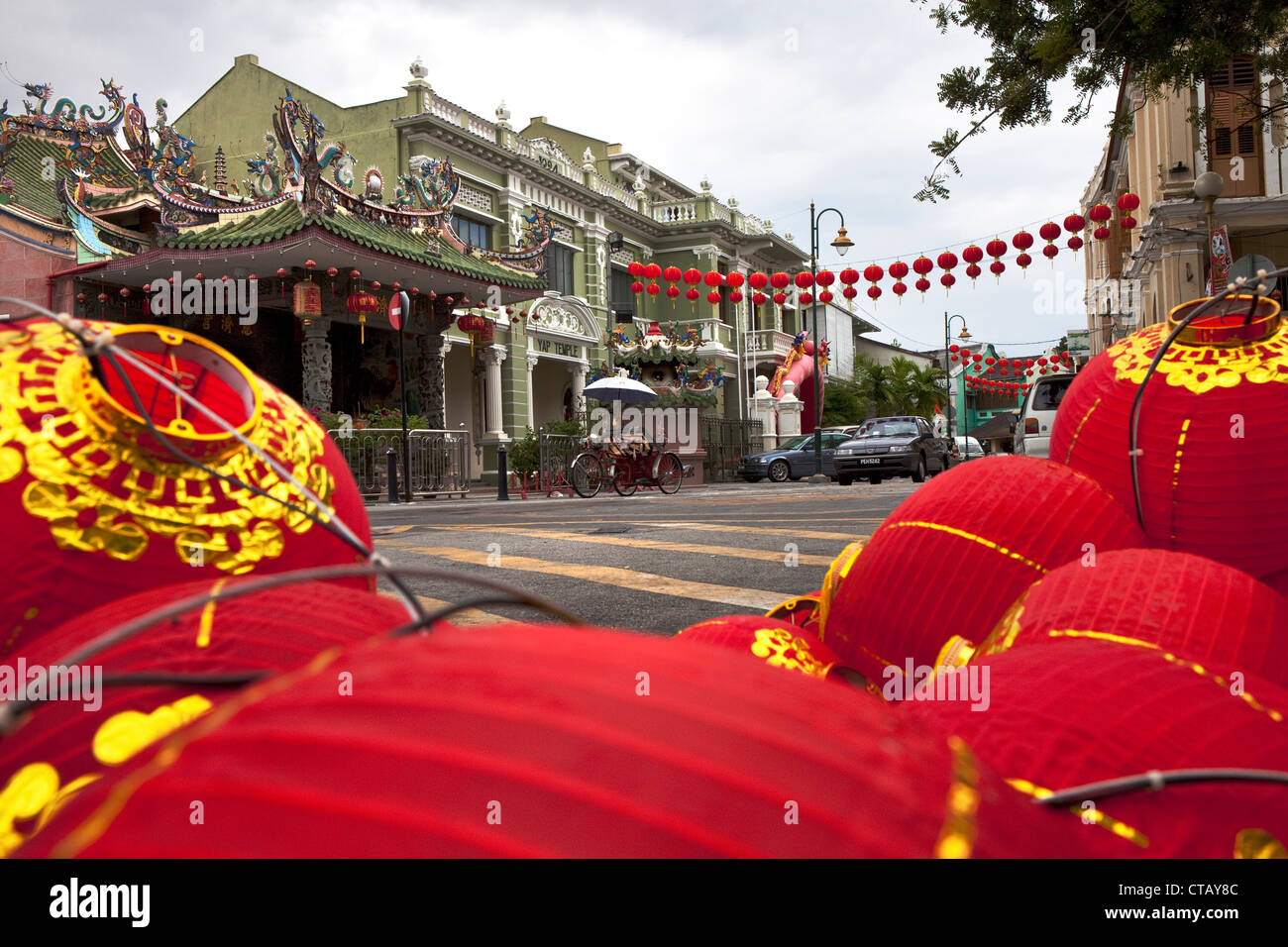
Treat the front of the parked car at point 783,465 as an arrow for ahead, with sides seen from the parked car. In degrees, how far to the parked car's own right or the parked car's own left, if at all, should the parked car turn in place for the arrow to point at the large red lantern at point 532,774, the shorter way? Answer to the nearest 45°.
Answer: approximately 45° to the parked car's own left

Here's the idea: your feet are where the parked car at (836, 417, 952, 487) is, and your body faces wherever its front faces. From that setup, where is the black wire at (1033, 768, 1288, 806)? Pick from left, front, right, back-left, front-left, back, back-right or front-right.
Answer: front-left

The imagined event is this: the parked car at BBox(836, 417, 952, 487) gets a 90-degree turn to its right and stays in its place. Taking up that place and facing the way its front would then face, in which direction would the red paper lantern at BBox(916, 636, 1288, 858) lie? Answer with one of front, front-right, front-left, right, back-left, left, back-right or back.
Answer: back-left

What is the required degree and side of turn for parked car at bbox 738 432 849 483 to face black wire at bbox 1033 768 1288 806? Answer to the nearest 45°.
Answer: approximately 45° to its left

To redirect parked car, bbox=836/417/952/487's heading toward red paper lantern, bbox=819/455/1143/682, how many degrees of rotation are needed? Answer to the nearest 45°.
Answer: approximately 45° to its left

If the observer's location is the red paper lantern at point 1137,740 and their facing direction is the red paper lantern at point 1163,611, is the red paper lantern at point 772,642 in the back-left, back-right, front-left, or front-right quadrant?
front-left

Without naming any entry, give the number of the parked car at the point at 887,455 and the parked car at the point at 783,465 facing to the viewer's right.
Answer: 0

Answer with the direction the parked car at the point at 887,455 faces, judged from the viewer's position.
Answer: facing the viewer and to the left of the viewer

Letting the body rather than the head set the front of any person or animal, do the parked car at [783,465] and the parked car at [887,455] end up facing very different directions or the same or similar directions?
same or similar directions

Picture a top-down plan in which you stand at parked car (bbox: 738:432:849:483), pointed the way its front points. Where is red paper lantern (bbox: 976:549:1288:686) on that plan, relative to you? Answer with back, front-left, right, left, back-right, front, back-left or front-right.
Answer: front-left

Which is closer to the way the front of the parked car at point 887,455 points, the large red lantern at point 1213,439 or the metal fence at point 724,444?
the large red lantern

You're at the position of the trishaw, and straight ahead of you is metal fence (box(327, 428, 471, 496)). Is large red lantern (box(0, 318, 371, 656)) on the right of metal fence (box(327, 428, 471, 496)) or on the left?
left
